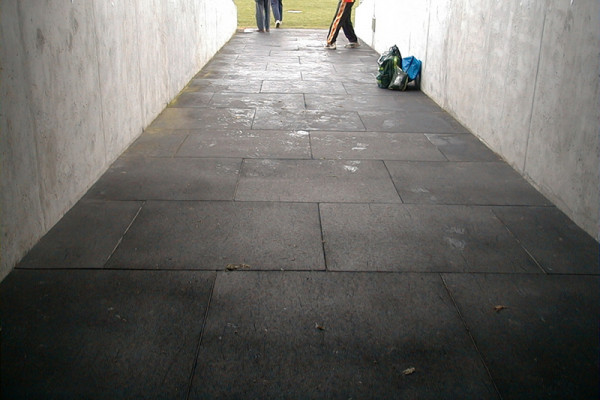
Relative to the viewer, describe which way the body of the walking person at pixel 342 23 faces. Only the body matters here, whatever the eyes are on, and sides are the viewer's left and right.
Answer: facing to the left of the viewer

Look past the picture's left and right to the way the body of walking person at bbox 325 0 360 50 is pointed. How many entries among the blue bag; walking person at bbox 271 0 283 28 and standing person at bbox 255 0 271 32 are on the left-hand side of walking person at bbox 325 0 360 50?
1

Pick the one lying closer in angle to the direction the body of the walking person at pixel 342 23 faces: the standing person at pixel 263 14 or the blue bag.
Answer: the standing person

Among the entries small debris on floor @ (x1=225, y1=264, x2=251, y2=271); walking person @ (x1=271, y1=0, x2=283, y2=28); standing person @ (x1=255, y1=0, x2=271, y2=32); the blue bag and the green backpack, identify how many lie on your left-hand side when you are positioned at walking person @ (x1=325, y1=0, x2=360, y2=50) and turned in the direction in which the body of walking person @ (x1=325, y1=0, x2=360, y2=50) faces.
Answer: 3

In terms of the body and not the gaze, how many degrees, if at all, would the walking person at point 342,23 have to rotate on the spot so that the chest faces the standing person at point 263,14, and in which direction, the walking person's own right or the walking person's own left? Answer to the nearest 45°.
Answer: approximately 45° to the walking person's own right

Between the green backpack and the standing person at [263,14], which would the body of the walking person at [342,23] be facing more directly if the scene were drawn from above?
the standing person

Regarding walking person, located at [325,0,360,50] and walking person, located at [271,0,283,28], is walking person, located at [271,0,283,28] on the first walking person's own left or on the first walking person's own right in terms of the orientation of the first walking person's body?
on the first walking person's own right

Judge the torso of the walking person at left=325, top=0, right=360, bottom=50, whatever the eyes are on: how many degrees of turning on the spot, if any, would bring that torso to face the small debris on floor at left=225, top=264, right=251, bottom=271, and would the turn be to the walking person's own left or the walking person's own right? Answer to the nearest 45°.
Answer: approximately 90° to the walking person's own left

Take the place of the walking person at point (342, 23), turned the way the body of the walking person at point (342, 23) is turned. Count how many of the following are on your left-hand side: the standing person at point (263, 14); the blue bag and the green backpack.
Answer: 2

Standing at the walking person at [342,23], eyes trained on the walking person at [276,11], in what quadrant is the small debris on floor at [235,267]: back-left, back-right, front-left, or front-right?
back-left

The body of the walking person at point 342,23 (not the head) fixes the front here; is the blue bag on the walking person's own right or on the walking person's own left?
on the walking person's own left

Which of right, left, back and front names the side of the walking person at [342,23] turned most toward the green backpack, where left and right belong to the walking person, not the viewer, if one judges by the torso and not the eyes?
left

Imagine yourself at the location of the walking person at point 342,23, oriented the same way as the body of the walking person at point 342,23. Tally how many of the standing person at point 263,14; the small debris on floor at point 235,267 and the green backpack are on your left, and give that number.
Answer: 2
